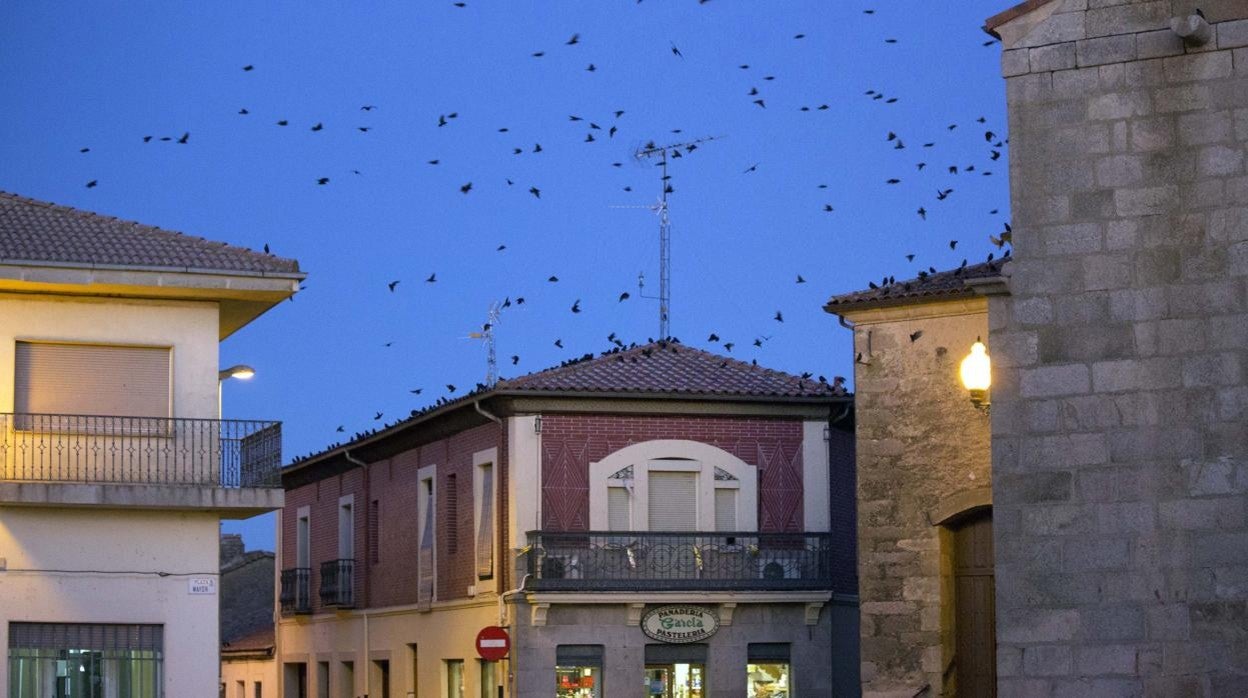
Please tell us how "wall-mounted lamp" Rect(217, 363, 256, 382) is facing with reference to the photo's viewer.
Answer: facing to the right of the viewer

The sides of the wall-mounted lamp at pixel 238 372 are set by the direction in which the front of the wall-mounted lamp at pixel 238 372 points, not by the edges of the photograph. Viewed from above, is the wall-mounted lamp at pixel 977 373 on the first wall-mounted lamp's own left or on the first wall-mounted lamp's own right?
on the first wall-mounted lamp's own right

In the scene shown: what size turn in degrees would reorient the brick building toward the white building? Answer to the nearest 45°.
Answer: approximately 45° to its right

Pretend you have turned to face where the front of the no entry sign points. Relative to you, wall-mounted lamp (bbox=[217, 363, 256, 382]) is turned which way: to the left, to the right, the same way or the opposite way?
to the left

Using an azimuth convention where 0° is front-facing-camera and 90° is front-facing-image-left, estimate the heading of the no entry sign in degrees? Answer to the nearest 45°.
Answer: approximately 0°

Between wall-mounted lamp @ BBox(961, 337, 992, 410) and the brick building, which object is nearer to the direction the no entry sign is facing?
the wall-mounted lamp

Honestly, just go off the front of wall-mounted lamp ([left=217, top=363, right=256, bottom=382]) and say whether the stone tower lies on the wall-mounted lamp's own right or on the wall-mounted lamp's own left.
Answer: on the wall-mounted lamp's own right
